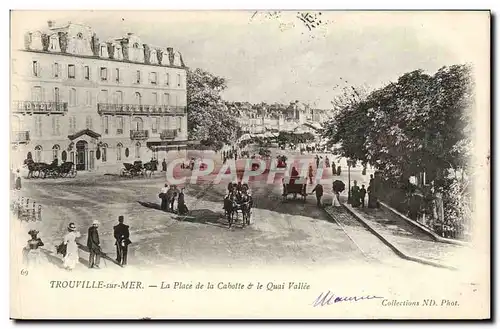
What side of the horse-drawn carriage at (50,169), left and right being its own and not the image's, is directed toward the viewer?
left

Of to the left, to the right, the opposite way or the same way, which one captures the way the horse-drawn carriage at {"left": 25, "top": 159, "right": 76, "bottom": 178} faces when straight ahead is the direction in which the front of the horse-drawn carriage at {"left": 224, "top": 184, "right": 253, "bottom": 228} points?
to the right

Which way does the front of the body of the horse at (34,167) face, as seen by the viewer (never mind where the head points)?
to the viewer's left

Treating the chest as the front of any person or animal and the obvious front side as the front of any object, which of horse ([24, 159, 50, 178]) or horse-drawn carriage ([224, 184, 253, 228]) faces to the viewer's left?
the horse
